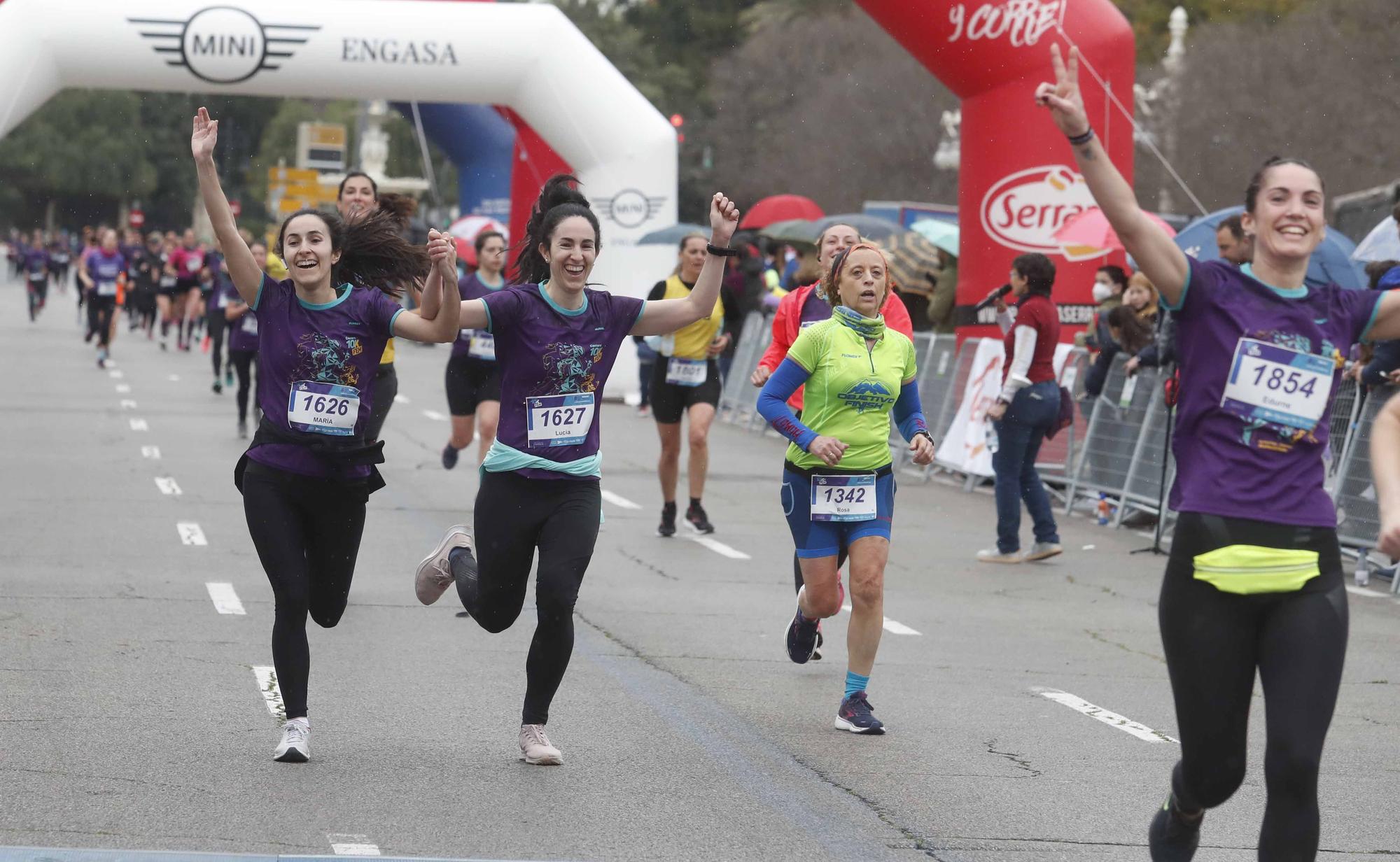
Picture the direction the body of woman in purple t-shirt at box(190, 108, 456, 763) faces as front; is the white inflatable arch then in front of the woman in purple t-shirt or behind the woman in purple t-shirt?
behind

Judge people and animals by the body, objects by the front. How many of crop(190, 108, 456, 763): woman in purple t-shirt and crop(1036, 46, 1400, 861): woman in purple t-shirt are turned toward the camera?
2

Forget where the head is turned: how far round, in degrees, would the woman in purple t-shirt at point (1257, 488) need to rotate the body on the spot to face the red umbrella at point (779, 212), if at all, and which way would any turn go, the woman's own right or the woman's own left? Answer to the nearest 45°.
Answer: approximately 180°

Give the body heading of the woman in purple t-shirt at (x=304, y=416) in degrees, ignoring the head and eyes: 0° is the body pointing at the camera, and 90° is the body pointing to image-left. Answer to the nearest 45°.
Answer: approximately 0°

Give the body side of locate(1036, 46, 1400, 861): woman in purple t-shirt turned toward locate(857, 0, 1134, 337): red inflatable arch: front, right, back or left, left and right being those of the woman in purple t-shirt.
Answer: back

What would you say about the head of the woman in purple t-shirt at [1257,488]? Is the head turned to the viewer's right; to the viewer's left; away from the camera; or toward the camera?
toward the camera

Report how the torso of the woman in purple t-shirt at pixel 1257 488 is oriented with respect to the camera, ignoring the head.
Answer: toward the camera

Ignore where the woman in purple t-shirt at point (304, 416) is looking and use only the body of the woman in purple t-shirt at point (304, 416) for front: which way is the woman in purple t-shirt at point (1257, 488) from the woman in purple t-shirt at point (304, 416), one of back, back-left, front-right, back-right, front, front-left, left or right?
front-left

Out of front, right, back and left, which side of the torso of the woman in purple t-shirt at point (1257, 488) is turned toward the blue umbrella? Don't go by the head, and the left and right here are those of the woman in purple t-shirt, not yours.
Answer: back

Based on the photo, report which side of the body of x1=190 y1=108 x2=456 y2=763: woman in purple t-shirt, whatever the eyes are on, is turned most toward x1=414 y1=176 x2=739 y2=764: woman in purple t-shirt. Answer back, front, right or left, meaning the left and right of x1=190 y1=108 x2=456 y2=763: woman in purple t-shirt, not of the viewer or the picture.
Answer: left

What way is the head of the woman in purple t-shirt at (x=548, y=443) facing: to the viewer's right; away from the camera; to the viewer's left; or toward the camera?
toward the camera
